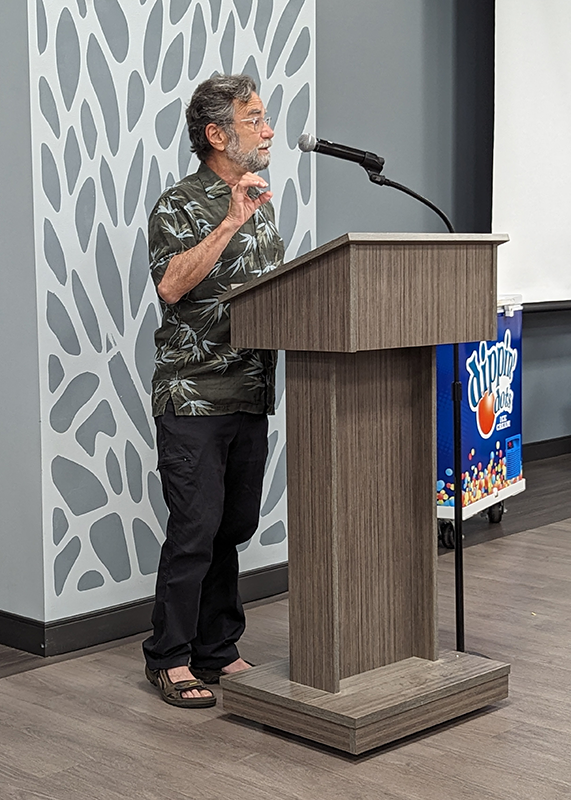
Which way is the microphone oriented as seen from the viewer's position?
to the viewer's left

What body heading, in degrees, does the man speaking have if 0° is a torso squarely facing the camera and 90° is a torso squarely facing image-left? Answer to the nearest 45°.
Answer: approximately 315°

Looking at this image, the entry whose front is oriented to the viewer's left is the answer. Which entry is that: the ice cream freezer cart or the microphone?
the microphone

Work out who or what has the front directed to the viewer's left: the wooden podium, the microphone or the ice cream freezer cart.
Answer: the microphone

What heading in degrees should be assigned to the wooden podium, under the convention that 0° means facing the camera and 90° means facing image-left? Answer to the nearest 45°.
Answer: approximately 315°

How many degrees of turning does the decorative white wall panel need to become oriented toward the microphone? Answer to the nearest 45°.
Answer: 0° — it already faces it

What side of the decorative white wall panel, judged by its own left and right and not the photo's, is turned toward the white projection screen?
left

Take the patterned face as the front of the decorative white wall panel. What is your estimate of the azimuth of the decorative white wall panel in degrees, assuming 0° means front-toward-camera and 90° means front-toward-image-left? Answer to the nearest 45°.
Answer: approximately 315°

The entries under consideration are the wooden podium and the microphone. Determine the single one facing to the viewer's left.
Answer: the microphone
